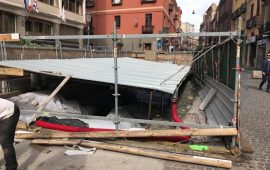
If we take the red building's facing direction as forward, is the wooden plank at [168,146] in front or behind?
in front

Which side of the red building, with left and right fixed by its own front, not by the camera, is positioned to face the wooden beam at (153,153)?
front

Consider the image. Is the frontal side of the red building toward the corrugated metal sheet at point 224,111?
yes

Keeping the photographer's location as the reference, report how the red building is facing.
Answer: facing the viewer

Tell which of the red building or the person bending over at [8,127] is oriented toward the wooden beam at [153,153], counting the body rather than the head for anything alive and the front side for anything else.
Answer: the red building

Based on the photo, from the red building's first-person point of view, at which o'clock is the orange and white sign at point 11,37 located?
The orange and white sign is roughly at 12 o'clock from the red building.
